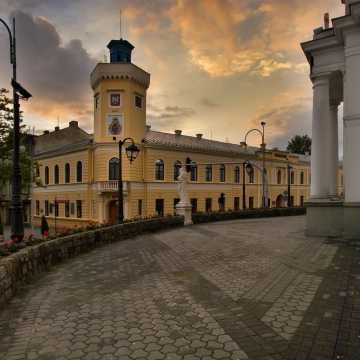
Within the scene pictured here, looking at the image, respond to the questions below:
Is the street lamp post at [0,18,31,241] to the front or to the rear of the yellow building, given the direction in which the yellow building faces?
to the front

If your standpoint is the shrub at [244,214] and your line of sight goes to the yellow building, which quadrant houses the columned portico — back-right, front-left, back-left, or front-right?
back-left

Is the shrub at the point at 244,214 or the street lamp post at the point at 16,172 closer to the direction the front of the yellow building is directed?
the street lamp post

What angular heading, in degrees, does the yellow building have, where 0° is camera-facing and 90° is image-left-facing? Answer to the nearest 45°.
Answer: approximately 0°
